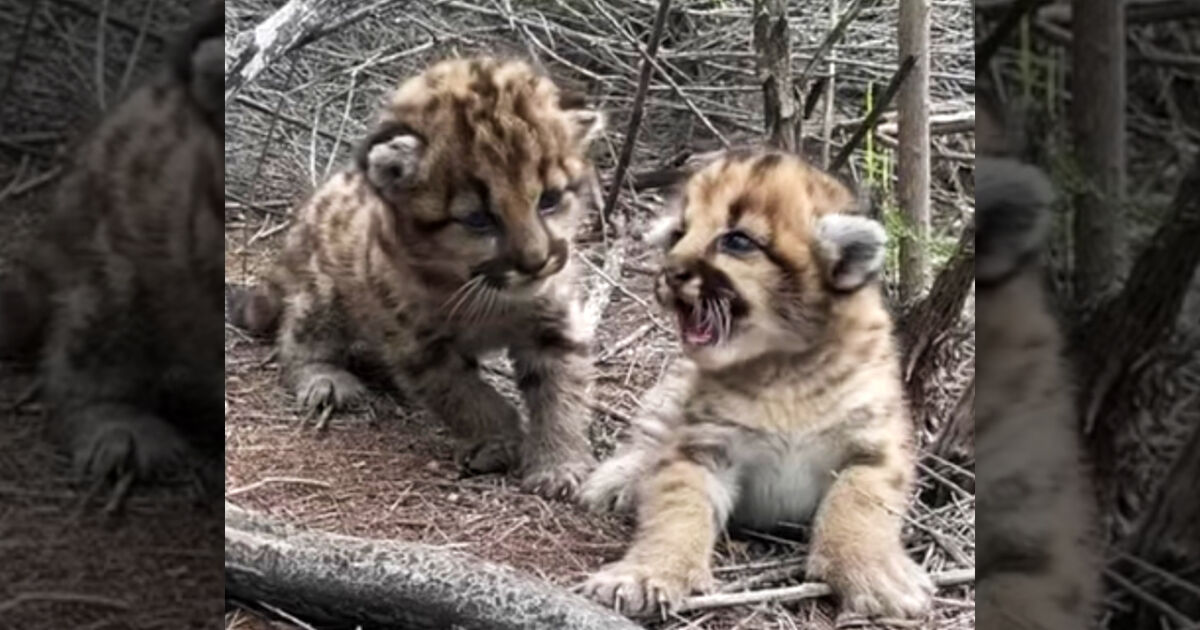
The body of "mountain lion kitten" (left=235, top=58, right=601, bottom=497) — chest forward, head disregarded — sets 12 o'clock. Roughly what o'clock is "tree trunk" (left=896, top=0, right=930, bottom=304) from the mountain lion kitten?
The tree trunk is roughly at 9 o'clock from the mountain lion kitten.

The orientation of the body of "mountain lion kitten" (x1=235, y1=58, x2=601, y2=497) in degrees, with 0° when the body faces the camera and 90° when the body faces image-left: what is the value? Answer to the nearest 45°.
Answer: approximately 315°

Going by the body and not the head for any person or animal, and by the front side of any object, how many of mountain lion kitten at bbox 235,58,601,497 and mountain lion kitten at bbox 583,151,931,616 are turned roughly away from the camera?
0

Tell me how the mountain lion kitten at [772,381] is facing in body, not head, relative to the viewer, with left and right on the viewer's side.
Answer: facing the viewer
